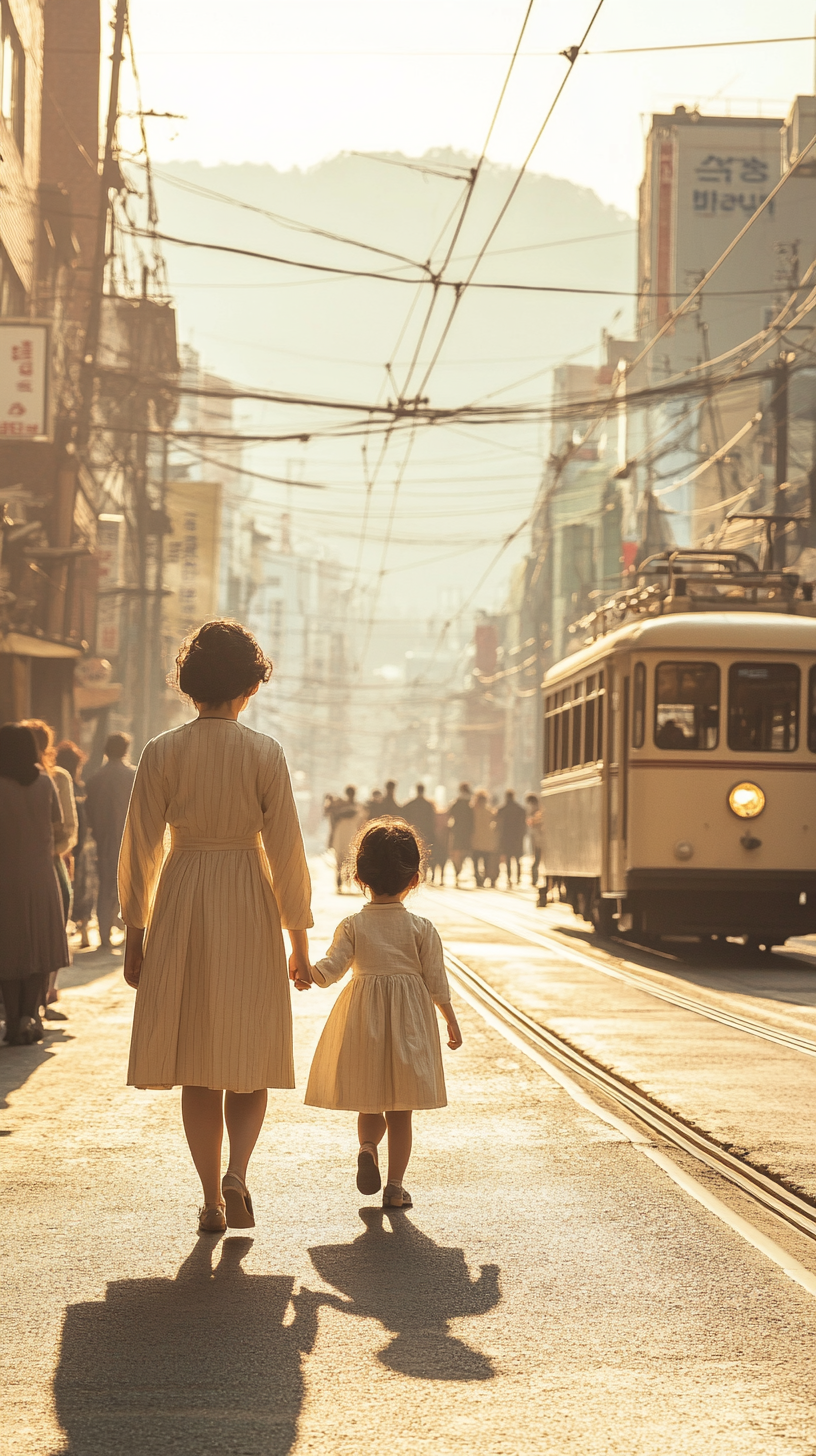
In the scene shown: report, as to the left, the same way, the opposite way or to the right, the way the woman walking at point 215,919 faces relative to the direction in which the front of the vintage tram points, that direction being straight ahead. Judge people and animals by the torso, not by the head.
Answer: the opposite way

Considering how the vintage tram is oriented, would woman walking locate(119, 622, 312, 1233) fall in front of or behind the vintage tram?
in front

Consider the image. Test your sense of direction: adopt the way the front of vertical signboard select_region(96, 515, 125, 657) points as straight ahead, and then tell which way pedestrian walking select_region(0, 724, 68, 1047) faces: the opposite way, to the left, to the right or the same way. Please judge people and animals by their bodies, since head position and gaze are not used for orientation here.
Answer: the opposite way

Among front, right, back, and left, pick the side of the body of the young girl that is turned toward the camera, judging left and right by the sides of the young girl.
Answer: back

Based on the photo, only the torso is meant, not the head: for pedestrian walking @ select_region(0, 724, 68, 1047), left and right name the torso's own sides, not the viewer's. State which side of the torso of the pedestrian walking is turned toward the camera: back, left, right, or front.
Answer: back

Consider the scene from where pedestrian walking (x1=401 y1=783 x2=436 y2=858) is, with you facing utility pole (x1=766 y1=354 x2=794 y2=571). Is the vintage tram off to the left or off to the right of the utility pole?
right

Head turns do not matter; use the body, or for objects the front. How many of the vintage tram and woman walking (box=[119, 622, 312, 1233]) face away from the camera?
1

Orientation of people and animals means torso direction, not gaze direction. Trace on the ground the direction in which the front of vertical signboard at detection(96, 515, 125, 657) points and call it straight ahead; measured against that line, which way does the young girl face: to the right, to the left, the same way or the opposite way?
the opposite way

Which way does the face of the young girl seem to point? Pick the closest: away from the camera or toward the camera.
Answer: away from the camera

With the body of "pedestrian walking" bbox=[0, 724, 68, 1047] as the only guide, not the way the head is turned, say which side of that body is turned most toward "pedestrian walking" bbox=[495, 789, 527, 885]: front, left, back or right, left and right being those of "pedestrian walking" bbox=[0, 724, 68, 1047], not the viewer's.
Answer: front

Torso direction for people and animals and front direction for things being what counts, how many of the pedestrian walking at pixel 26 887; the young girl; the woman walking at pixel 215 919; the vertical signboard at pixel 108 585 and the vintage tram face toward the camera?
2

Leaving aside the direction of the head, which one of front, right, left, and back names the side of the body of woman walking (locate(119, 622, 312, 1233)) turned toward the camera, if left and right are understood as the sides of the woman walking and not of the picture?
back
